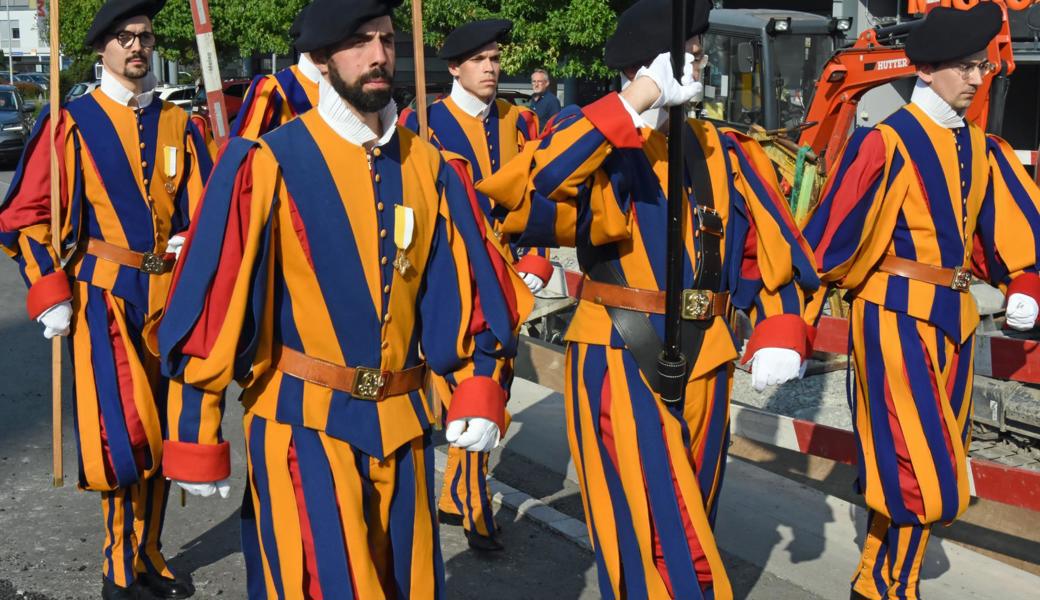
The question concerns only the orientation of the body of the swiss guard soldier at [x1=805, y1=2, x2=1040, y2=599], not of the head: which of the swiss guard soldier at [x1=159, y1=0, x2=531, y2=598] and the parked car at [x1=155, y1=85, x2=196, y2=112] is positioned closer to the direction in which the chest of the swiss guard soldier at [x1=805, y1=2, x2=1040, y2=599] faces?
the swiss guard soldier

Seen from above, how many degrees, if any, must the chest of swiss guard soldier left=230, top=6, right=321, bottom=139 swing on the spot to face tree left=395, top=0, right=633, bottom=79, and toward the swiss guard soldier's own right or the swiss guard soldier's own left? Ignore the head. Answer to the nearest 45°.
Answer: approximately 135° to the swiss guard soldier's own left

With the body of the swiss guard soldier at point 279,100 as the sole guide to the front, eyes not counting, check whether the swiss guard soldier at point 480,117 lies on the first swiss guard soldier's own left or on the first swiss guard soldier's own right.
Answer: on the first swiss guard soldier's own left

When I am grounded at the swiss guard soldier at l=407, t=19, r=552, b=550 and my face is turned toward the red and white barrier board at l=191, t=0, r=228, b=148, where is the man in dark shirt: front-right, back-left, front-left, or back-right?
front-right

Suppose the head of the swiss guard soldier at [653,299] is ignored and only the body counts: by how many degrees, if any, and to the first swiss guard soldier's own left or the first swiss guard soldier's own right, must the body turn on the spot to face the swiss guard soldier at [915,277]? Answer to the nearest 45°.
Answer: approximately 90° to the first swiss guard soldier's own left

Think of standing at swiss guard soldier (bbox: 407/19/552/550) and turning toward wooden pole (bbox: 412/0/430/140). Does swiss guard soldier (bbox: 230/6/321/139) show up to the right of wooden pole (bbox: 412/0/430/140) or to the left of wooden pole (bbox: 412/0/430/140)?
right

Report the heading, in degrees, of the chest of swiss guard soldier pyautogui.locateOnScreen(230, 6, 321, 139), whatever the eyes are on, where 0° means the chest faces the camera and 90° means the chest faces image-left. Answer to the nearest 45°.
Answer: approximately 315°
